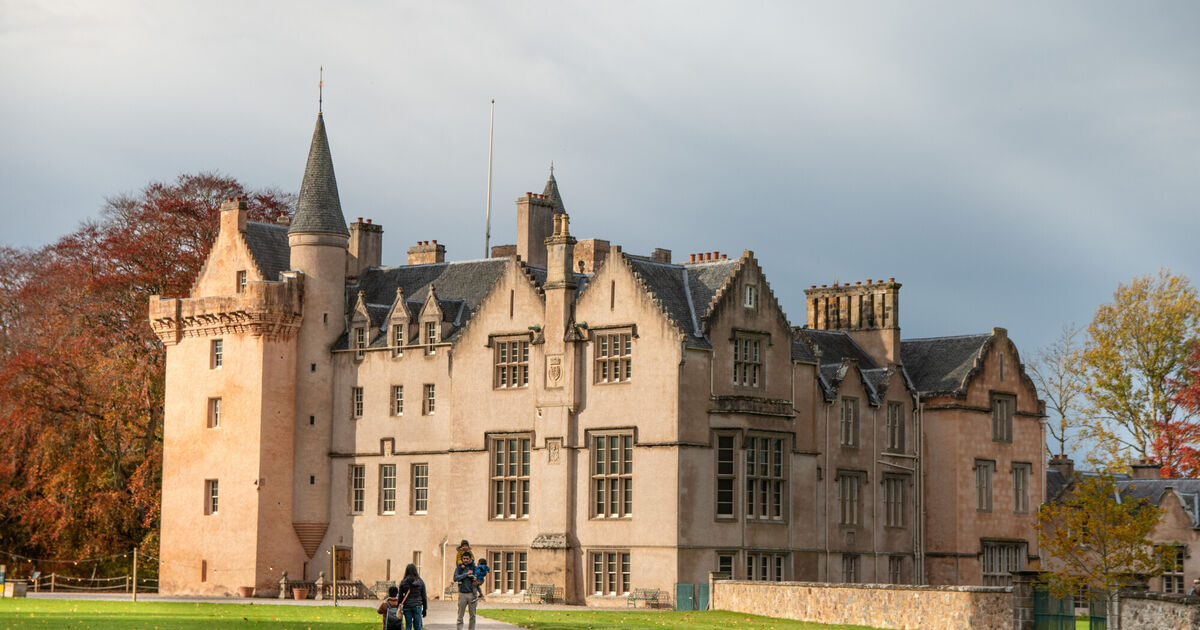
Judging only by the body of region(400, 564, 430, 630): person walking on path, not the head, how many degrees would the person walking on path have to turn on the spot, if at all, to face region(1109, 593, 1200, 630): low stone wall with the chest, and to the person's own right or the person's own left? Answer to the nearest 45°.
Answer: approximately 45° to the person's own right

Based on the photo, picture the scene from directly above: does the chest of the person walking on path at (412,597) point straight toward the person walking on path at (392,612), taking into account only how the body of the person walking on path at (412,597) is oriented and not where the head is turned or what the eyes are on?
no

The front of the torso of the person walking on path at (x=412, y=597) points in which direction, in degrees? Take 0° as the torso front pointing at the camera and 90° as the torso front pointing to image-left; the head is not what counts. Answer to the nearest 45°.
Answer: approximately 180°

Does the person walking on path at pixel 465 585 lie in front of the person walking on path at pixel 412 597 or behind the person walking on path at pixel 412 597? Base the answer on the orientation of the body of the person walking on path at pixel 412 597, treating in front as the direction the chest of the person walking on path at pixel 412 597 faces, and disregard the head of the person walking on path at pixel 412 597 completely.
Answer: in front

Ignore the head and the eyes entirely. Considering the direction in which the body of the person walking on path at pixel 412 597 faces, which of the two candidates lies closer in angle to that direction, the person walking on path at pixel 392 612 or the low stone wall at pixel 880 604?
the low stone wall

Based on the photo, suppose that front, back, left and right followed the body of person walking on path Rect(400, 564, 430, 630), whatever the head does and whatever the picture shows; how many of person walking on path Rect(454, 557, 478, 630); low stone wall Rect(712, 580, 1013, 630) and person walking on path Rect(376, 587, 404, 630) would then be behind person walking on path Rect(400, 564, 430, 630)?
0

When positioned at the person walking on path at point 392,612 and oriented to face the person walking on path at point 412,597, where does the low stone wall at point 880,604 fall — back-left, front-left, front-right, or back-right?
front-right

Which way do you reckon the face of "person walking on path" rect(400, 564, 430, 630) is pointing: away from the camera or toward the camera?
away from the camera
